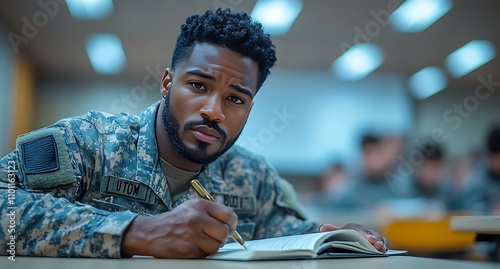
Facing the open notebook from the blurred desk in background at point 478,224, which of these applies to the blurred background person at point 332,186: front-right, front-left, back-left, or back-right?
back-right

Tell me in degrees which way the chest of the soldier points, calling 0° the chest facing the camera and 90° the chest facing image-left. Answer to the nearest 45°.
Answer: approximately 315°

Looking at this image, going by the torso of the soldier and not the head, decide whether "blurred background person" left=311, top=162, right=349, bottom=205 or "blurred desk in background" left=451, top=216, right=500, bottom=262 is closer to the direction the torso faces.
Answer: the blurred desk in background

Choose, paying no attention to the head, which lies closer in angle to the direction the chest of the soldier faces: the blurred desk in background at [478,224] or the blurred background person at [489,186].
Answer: the blurred desk in background

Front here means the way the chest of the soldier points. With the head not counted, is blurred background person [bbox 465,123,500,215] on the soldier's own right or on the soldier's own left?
on the soldier's own left

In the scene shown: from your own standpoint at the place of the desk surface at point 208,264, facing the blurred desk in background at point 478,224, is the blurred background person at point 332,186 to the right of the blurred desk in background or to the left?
left

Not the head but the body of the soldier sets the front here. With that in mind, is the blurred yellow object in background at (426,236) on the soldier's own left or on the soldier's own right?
on the soldier's own left

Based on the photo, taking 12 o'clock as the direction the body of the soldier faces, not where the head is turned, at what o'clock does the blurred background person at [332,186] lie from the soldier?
The blurred background person is roughly at 8 o'clock from the soldier.
